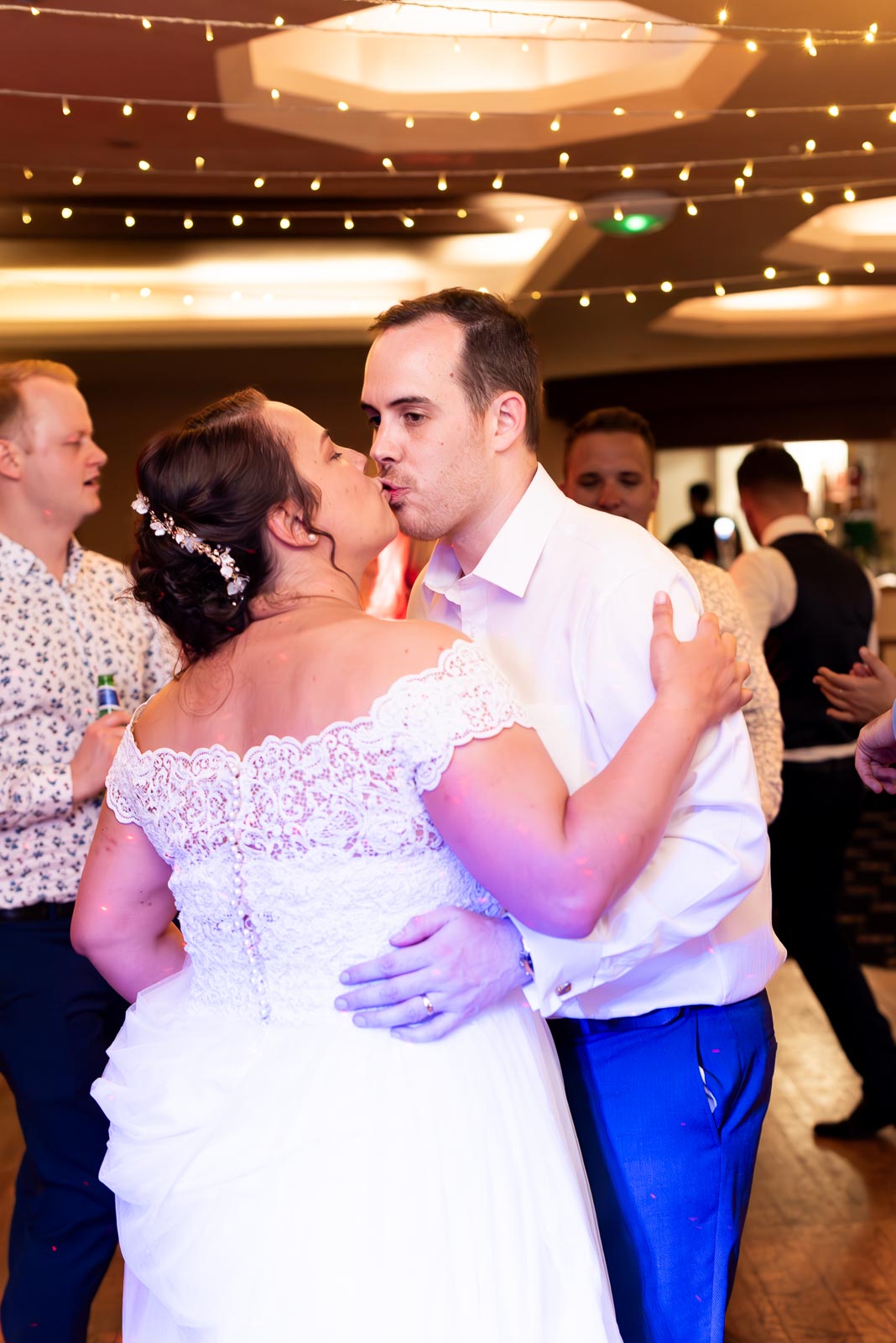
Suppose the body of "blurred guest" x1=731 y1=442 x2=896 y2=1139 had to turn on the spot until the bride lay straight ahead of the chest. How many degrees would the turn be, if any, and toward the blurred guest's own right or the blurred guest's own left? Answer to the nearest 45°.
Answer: approximately 135° to the blurred guest's own left

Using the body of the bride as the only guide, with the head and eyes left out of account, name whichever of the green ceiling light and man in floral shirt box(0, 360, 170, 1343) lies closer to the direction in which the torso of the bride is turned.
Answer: the green ceiling light

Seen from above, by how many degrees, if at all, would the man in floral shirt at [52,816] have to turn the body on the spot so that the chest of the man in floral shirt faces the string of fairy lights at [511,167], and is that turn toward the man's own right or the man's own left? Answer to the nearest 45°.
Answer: approximately 90° to the man's own left

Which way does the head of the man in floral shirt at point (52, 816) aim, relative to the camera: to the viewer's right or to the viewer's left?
to the viewer's right

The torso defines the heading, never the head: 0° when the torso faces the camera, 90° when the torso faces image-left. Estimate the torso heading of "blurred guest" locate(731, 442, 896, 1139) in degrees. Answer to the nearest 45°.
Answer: approximately 135°

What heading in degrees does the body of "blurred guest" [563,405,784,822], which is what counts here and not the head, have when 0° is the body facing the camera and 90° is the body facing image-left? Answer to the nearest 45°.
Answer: approximately 0°

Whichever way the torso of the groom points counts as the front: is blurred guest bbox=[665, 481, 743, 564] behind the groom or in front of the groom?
behind

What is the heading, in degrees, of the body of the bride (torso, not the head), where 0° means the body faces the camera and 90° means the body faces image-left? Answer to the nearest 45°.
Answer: approximately 225°

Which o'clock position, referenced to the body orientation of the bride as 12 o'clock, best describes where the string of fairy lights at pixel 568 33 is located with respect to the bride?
The string of fairy lights is roughly at 11 o'clock from the bride.

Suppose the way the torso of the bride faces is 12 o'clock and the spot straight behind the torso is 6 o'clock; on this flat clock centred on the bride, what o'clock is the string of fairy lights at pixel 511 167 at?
The string of fairy lights is roughly at 11 o'clock from the bride.
